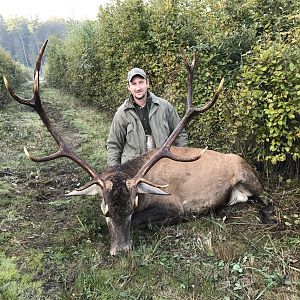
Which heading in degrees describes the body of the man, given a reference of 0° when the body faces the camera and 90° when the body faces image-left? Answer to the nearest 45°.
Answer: approximately 0°

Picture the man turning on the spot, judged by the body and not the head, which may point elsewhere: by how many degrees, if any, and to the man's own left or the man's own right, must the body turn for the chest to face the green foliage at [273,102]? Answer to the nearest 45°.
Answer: approximately 45° to the man's own left
